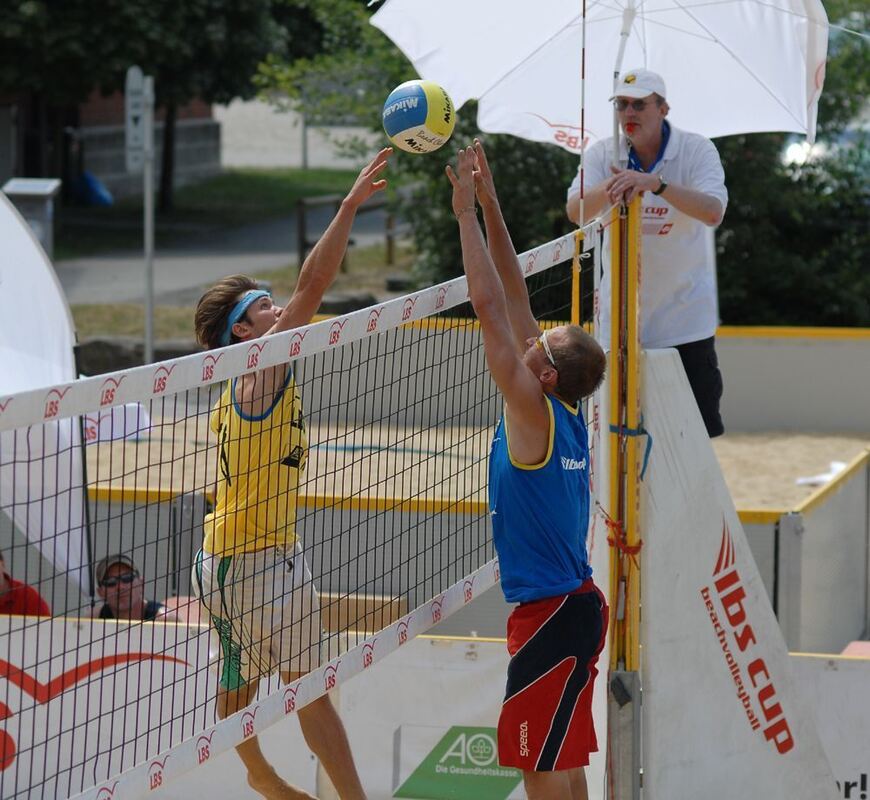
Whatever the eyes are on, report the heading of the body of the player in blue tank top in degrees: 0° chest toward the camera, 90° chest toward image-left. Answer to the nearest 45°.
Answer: approximately 90°

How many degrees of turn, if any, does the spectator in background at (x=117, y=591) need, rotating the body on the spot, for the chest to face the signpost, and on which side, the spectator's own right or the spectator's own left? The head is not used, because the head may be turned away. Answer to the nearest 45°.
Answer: approximately 180°

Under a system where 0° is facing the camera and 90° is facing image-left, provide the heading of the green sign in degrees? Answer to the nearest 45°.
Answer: approximately 0°

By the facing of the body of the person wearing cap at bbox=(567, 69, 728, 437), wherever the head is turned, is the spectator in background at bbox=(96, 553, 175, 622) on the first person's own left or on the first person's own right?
on the first person's own right
